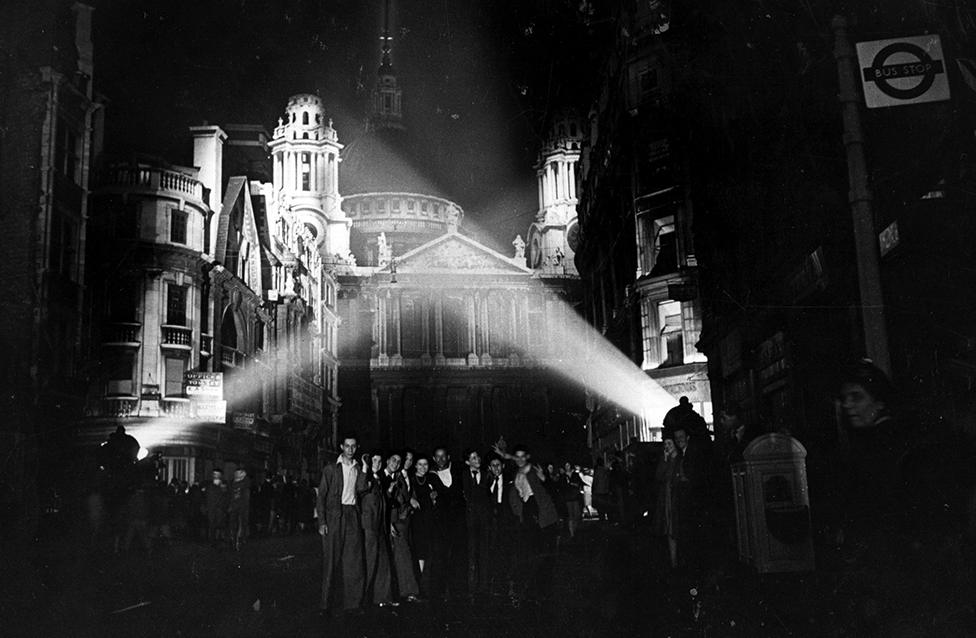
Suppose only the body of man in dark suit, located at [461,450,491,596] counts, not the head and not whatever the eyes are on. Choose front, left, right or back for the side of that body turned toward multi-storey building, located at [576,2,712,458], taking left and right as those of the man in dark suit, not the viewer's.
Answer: back

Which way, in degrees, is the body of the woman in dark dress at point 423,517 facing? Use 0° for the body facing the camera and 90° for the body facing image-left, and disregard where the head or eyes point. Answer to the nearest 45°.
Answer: approximately 0°

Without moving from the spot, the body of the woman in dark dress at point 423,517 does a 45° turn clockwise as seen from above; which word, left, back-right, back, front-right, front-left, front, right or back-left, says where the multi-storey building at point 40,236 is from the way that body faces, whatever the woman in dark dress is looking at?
right

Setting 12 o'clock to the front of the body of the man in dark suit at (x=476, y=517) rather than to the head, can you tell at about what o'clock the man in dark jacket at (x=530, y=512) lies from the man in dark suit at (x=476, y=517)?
the man in dark jacket at (x=530, y=512) is roughly at 9 o'clock from the man in dark suit at (x=476, y=517).

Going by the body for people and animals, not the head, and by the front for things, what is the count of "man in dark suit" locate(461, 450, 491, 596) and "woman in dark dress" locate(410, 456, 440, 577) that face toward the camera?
2
